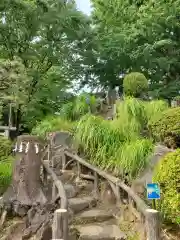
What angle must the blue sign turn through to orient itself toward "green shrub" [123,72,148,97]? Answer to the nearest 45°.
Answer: approximately 180°

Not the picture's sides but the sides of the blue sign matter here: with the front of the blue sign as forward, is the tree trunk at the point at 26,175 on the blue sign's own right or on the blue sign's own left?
on the blue sign's own right

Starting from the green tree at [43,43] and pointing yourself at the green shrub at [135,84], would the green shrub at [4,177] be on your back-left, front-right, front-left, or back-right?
back-right

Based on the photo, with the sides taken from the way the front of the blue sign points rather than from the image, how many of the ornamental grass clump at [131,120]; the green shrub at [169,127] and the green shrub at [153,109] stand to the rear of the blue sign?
3

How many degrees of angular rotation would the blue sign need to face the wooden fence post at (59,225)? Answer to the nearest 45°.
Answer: approximately 90° to its right

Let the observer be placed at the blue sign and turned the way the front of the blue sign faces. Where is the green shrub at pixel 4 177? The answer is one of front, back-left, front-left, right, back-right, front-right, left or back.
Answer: back-right

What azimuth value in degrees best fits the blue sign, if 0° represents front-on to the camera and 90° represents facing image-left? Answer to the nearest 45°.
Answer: approximately 0°

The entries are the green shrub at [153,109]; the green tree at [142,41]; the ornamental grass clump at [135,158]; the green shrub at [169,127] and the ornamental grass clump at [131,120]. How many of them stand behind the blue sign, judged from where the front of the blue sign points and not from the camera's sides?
5

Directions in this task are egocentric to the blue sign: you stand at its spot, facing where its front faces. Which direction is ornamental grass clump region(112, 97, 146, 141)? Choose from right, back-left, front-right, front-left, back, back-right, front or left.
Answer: back

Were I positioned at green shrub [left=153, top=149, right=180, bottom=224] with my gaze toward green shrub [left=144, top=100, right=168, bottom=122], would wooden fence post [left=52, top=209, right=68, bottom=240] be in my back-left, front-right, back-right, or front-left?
back-left

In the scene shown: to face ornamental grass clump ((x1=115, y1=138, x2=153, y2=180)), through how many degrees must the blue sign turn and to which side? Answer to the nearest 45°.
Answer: approximately 180°

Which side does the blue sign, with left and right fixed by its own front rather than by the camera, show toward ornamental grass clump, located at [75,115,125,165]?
back

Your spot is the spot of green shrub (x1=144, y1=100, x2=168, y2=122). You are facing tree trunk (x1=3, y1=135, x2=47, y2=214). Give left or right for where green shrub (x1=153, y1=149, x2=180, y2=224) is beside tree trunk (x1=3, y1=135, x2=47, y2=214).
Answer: left

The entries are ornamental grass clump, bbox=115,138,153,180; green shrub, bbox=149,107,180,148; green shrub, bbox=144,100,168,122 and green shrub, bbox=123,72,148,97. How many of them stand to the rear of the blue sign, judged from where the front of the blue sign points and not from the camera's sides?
4

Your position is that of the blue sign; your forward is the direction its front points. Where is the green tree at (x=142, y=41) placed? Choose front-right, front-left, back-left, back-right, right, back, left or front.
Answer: back

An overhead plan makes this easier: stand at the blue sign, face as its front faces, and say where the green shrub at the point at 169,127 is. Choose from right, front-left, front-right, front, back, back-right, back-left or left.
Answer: back
